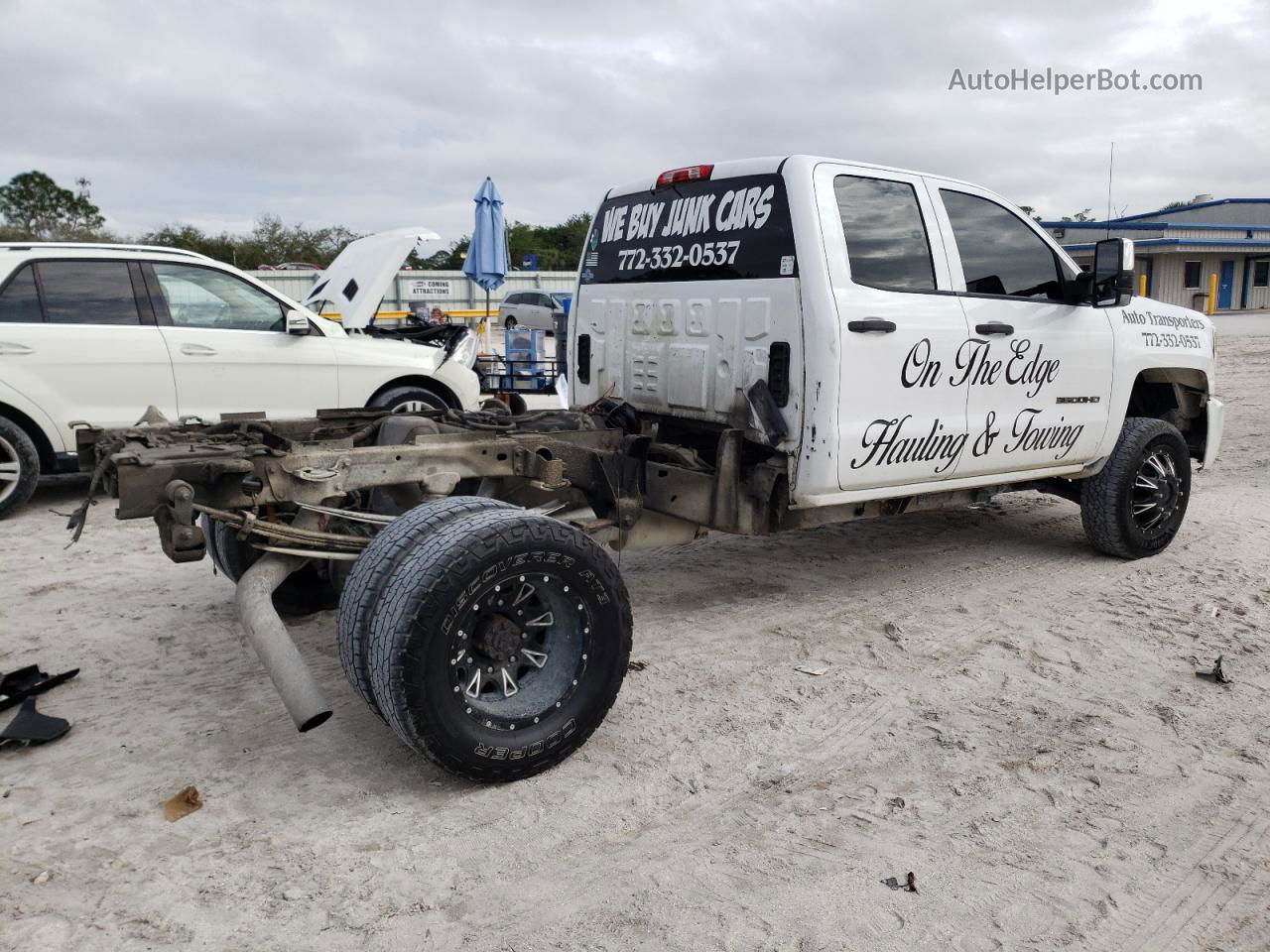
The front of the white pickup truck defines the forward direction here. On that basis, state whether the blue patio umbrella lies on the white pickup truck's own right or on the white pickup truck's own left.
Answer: on the white pickup truck's own left

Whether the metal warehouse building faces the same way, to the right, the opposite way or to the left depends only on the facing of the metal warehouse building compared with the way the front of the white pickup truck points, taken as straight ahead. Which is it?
the opposite way

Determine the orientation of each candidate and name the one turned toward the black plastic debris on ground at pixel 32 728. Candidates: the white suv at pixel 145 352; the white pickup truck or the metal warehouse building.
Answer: the metal warehouse building

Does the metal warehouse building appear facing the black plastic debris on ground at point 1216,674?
yes

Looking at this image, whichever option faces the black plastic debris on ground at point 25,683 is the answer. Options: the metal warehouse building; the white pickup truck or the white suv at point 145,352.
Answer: the metal warehouse building

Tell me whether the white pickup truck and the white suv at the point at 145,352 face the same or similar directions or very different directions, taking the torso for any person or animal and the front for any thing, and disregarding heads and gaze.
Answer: same or similar directions

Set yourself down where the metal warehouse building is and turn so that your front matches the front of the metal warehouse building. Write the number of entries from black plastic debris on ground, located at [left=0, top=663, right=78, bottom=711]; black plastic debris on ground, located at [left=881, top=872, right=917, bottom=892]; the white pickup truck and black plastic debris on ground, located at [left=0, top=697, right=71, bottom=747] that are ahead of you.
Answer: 4

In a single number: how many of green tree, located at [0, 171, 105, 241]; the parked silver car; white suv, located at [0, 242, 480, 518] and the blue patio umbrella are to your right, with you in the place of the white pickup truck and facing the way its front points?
0

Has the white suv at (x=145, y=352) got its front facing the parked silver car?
no

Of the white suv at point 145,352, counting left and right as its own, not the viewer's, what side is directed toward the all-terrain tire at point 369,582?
right

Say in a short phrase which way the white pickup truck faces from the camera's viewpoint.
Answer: facing away from the viewer and to the right of the viewer

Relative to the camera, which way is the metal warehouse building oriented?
toward the camera

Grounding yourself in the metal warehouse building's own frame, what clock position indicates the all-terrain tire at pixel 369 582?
The all-terrain tire is roughly at 12 o'clock from the metal warehouse building.

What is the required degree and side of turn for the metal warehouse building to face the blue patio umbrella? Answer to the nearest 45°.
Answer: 0° — it already faces it

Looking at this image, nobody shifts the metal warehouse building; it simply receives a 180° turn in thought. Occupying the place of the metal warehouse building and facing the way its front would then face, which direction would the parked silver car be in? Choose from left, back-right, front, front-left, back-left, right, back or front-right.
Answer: back-left

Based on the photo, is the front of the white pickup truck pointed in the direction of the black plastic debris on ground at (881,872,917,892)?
no

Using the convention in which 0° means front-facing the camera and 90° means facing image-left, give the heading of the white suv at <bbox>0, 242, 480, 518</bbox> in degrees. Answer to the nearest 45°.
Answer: approximately 270°

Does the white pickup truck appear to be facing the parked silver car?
no
